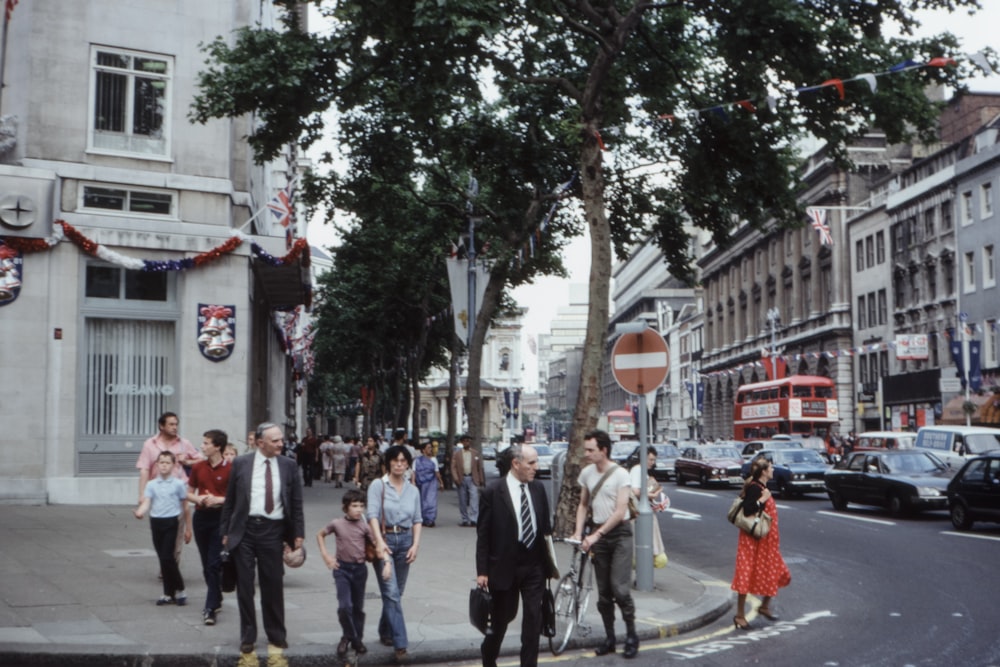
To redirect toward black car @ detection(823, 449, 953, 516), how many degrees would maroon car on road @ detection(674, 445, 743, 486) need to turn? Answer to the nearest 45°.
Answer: approximately 45° to its right

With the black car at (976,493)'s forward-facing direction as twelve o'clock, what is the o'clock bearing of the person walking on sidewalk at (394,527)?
The person walking on sidewalk is roughly at 2 o'clock from the black car.

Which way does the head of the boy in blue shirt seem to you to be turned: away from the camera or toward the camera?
toward the camera

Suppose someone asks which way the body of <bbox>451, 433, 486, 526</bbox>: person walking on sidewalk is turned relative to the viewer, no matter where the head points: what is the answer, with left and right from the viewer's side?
facing the viewer

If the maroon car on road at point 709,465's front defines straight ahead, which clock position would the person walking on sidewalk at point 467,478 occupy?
The person walking on sidewalk is roughly at 2 o'clock from the maroon car on road.

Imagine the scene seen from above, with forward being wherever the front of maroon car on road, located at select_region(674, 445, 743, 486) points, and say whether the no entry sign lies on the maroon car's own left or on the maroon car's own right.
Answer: on the maroon car's own right

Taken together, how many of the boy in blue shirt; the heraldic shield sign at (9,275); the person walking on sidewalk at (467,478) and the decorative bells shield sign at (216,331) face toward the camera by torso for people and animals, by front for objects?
4

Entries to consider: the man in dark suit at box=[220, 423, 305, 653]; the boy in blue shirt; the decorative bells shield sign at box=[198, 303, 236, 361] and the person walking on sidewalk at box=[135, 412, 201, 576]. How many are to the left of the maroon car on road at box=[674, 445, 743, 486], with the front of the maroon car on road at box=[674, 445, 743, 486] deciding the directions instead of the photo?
0

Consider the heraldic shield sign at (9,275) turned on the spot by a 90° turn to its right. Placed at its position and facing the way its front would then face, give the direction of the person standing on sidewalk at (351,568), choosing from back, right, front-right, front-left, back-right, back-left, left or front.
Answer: left

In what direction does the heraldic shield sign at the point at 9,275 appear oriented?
toward the camera

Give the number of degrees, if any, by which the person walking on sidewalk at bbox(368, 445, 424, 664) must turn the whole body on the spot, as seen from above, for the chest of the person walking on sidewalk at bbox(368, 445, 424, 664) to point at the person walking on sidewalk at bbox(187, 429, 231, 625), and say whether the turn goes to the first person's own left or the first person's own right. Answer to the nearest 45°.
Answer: approximately 135° to the first person's own right

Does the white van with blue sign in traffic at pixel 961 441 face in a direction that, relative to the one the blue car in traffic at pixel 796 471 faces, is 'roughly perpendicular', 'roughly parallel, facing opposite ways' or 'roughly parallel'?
roughly parallel

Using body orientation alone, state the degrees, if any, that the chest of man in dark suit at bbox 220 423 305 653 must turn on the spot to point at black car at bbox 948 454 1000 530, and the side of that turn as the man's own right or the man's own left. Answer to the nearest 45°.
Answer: approximately 135° to the man's own left

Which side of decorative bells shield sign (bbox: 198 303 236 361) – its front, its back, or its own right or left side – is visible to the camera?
front

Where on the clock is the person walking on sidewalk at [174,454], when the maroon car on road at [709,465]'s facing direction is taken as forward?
The person walking on sidewalk is roughly at 2 o'clock from the maroon car on road.

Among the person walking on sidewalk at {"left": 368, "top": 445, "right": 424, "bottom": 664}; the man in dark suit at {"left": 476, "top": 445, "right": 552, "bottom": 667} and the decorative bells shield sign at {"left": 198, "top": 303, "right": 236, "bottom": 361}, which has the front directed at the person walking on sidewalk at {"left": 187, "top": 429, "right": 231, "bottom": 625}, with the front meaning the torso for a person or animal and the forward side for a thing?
the decorative bells shield sign

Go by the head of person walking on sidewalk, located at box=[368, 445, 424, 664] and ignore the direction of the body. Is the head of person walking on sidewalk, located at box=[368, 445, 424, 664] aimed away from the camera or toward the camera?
toward the camera

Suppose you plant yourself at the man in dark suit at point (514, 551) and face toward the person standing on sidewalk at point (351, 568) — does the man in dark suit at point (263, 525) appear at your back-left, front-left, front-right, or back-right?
front-left

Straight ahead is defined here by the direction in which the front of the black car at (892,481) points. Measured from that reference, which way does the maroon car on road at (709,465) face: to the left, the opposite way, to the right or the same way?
the same way

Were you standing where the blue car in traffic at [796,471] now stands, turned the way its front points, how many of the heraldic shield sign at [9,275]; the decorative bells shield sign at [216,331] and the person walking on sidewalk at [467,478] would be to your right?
3
